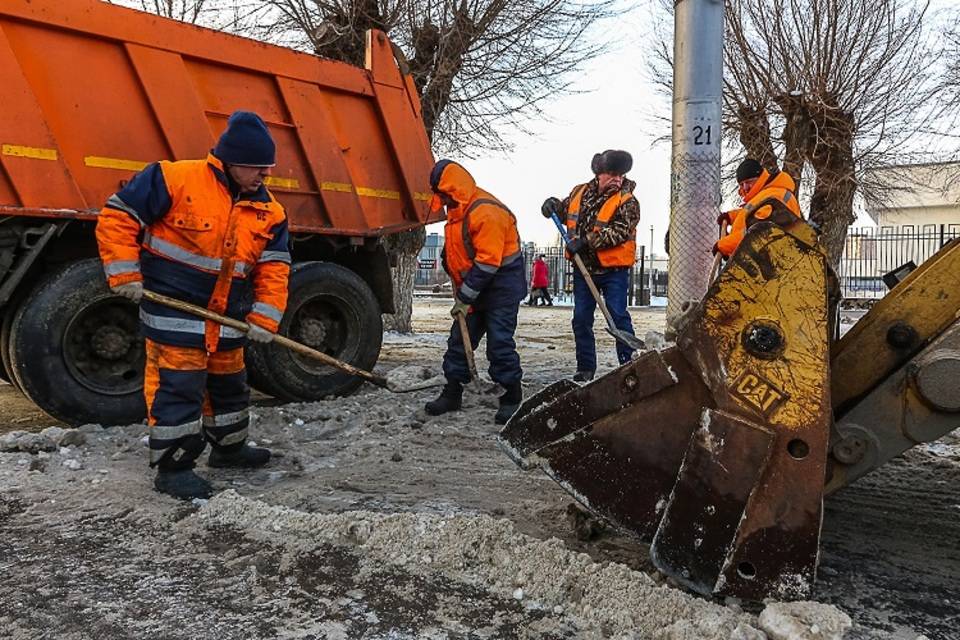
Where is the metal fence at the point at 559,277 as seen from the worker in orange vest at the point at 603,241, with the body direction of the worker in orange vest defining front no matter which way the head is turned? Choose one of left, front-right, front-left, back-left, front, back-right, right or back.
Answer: back-right

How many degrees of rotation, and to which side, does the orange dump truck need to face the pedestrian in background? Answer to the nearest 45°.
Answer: approximately 180°

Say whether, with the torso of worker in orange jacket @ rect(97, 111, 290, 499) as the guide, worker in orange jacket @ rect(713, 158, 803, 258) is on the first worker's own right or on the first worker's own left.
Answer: on the first worker's own left

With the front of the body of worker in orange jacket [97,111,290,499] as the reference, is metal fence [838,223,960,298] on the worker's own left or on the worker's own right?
on the worker's own left

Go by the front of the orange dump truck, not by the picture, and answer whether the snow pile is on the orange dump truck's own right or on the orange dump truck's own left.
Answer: on the orange dump truck's own left

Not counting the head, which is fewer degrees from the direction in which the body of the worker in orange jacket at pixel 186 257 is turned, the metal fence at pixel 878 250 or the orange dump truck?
the metal fence

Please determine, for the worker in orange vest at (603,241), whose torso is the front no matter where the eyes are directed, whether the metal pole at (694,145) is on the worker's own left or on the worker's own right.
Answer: on the worker's own left

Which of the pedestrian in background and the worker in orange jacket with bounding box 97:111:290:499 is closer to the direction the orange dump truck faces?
the worker in orange jacket

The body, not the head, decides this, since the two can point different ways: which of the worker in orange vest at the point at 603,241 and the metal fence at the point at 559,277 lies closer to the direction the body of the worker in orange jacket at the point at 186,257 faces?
the worker in orange vest

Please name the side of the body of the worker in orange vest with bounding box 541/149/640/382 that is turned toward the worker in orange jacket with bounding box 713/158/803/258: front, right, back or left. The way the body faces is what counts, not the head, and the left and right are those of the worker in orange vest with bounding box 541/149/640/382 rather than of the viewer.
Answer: left
